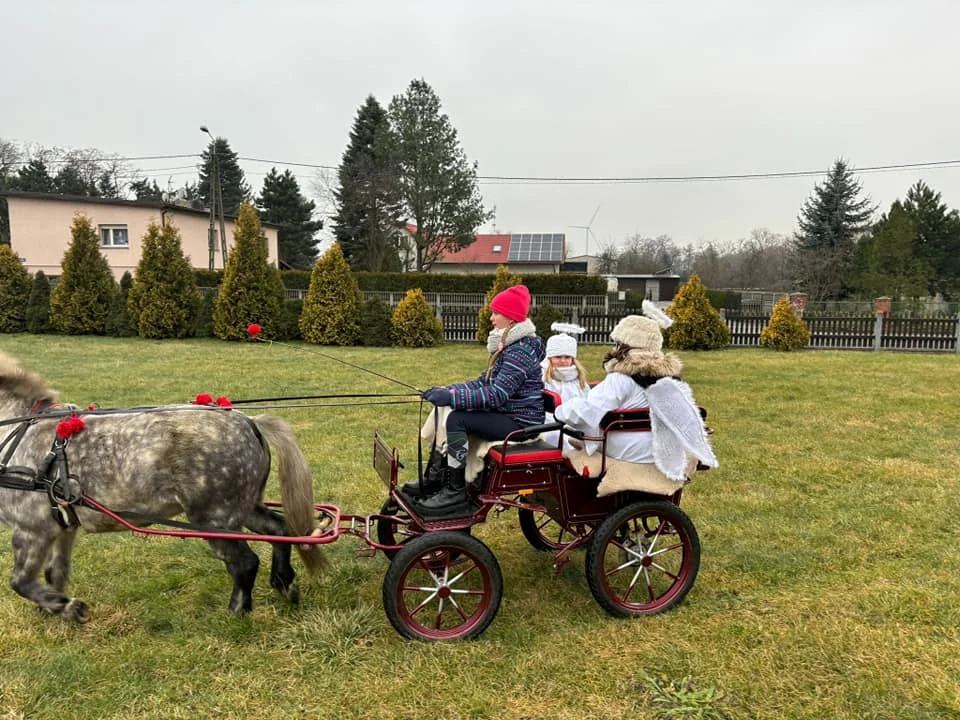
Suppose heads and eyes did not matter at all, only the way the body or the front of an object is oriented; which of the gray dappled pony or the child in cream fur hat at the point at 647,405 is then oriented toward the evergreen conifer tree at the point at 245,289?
the child in cream fur hat

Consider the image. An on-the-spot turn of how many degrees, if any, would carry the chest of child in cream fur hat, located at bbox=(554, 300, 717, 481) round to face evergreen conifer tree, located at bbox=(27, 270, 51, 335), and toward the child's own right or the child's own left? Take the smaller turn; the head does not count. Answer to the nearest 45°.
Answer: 0° — they already face it

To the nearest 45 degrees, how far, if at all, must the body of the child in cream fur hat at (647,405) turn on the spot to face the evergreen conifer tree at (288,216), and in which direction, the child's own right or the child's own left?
0° — they already face it

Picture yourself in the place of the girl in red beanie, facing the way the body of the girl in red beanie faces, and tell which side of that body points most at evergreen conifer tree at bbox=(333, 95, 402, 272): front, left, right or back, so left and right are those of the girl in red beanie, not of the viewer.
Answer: right

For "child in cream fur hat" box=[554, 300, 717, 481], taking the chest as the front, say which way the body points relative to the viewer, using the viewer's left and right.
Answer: facing away from the viewer and to the left of the viewer

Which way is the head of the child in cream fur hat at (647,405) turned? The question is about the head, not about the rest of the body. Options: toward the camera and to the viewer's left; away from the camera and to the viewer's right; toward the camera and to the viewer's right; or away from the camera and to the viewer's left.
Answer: away from the camera and to the viewer's left

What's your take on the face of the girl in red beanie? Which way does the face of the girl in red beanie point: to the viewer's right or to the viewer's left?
to the viewer's left

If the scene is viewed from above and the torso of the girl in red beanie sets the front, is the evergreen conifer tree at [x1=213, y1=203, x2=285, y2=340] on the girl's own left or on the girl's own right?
on the girl's own right

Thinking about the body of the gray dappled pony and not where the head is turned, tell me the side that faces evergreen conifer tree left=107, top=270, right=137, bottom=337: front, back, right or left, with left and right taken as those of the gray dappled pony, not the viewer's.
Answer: right

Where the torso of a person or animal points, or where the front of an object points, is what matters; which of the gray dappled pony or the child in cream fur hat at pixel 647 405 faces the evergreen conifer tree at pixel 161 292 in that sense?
the child in cream fur hat

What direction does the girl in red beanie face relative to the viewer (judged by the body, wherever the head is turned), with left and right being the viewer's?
facing to the left of the viewer

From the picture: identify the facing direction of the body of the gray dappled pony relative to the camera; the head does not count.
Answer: to the viewer's left

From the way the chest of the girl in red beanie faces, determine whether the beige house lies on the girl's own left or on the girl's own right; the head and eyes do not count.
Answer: on the girl's own right

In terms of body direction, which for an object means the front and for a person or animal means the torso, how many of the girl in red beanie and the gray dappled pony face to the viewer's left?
2
